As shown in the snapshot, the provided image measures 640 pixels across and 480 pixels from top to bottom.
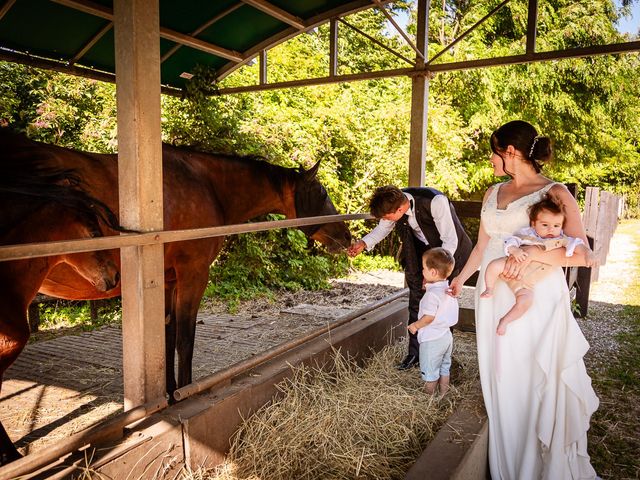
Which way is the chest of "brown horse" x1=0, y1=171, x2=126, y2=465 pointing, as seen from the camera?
to the viewer's right

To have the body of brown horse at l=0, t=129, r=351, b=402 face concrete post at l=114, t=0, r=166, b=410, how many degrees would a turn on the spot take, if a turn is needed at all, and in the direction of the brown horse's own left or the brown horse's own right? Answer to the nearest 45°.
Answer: approximately 90° to the brown horse's own right

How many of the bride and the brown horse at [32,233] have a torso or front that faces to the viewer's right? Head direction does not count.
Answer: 1

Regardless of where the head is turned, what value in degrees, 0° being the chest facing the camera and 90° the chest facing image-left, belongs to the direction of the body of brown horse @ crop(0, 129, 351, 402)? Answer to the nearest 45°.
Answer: approximately 270°

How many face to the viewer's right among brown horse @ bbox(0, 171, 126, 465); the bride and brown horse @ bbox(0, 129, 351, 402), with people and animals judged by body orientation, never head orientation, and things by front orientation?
2

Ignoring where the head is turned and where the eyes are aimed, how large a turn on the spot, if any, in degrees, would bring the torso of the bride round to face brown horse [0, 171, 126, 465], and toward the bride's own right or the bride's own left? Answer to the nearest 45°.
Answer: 0° — they already face it

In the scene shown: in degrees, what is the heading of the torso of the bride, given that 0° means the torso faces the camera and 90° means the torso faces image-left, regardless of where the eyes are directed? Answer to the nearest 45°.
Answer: approximately 45°

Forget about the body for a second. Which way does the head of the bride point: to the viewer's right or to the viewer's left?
to the viewer's left

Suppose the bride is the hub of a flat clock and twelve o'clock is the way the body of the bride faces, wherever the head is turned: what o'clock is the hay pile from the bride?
The hay pile is roughly at 1 o'clock from the bride.
